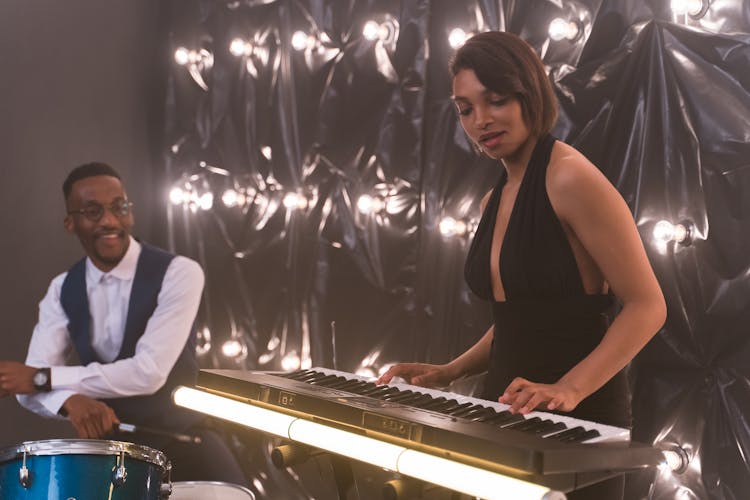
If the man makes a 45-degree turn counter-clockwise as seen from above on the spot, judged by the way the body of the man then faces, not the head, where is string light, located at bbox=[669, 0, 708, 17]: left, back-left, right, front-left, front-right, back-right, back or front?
front-left

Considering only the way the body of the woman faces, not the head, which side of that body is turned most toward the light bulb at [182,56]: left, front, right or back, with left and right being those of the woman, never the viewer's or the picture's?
right

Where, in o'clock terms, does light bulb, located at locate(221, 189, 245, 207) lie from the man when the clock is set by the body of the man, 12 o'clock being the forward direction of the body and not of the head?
The light bulb is roughly at 6 o'clock from the man.

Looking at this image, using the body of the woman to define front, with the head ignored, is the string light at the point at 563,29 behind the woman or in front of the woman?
behind

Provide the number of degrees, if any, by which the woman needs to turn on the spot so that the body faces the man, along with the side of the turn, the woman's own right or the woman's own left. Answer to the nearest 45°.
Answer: approximately 90° to the woman's own right

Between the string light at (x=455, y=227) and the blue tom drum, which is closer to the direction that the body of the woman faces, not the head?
the blue tom drum

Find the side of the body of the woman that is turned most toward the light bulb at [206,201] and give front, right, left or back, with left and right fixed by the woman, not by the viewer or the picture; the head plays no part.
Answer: right
